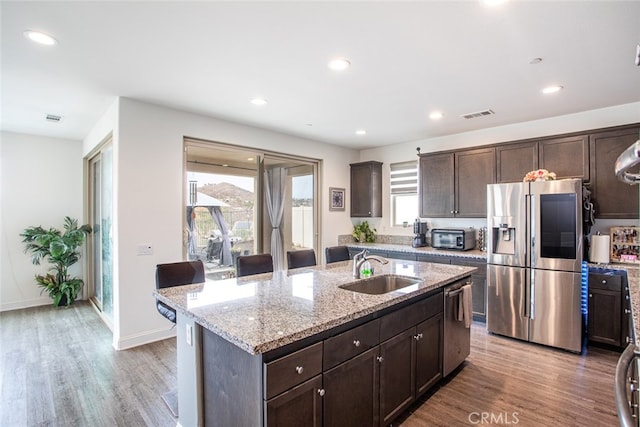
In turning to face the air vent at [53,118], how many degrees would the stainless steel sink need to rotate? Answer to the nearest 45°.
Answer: approximately 135° to its right

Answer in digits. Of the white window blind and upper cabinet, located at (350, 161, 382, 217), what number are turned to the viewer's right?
0

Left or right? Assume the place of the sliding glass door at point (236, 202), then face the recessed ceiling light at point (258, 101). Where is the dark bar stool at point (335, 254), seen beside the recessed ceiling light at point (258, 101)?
left

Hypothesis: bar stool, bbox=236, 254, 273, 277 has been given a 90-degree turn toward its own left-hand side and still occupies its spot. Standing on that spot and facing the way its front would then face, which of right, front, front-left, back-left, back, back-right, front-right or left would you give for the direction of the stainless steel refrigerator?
front-right

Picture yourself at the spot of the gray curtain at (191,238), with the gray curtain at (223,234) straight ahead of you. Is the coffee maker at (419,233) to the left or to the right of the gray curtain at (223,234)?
right

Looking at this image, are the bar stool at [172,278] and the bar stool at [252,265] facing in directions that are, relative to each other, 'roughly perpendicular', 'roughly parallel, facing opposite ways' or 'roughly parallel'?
roughly parallel

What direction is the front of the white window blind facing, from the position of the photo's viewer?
facing the viewer and to the left of the viewer

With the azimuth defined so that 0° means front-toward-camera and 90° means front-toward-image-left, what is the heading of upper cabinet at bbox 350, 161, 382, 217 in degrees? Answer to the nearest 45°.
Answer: approximately 45°

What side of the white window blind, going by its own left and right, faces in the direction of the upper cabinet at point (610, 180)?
left

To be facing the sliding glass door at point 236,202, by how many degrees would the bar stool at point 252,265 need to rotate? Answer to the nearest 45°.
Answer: approximately 135° to its left

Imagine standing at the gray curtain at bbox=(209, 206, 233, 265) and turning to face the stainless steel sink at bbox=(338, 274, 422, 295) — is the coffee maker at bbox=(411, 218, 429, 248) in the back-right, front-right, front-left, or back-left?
front-left

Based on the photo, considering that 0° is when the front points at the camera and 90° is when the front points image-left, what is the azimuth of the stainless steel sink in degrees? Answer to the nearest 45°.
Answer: approximately 315°

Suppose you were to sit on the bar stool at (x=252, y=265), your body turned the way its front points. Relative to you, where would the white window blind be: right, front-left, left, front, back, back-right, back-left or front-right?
left

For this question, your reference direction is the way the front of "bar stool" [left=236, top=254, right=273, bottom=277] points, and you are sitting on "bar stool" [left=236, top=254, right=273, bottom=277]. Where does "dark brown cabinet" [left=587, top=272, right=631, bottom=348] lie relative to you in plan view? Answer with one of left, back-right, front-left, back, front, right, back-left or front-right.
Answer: front-left

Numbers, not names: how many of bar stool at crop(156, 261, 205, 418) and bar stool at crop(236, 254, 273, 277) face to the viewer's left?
0

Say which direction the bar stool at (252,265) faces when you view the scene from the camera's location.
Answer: facing the viewer and to the right of the viewer

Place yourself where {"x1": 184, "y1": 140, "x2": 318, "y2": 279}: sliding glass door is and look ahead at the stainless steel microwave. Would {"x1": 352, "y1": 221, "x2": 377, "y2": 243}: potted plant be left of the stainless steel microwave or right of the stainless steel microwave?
left
